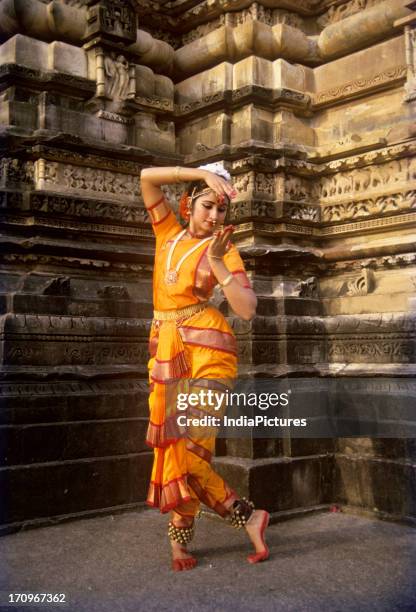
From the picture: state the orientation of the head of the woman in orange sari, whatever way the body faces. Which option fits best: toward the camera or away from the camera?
toward the camera
